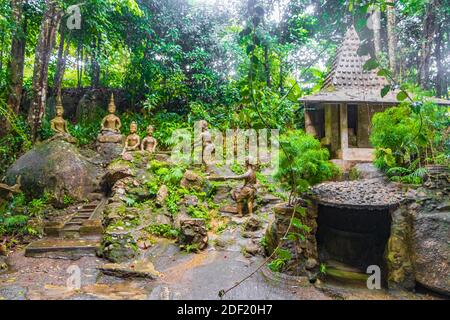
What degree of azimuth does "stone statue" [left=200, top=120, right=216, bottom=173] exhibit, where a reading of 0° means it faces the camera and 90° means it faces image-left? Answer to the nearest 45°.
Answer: approximately 45°

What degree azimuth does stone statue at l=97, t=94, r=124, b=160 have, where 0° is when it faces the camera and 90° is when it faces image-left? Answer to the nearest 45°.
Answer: approximately 0°

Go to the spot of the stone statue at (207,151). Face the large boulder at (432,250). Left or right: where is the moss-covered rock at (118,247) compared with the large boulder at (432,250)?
right

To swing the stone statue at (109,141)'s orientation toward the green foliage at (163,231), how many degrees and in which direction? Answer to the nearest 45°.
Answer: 0° — it already faces it
